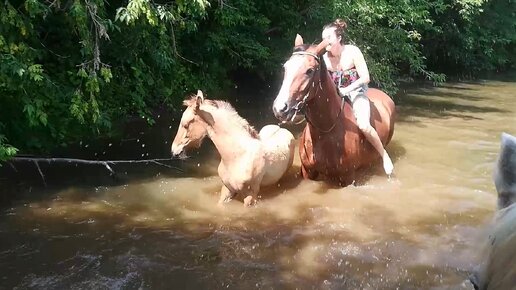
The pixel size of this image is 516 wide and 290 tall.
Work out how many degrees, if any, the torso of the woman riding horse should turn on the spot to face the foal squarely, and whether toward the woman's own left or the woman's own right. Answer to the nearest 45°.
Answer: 0° — they already face it

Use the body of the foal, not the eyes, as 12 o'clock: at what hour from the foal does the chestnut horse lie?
The chestnut horse is roughly at 7 o'clock from the foal.

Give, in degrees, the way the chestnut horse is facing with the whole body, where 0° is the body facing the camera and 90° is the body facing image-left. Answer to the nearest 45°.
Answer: approximately 45°

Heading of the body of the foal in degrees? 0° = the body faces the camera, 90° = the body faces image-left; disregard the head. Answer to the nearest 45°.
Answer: approximately 45°

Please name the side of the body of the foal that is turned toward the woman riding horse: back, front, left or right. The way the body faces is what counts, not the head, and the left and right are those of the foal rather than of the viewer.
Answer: back
